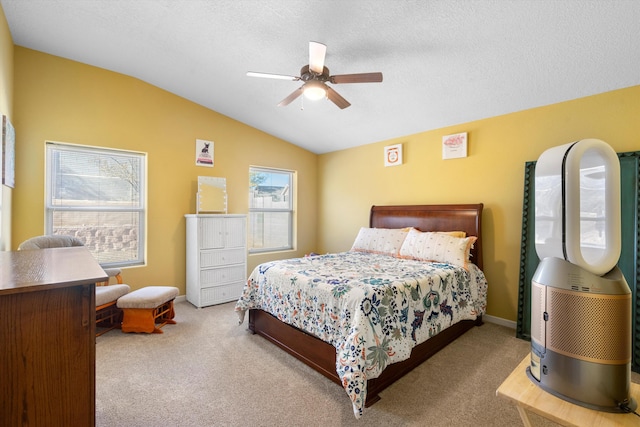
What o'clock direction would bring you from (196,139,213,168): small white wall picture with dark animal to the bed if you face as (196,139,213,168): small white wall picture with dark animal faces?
The bed is roughly at 11 o'clock from the small white wall picture with dark animal.

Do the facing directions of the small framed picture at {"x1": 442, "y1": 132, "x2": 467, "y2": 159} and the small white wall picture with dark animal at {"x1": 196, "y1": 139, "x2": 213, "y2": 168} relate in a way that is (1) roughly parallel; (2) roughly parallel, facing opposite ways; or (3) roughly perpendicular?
roughly perpendicular

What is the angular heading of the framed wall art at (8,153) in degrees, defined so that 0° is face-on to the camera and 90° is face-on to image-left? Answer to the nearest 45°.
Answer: approximately 270°

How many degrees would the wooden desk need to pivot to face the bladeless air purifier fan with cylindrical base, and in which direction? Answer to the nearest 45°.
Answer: approximately 45° to its right

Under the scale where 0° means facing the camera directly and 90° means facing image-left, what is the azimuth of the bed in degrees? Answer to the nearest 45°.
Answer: approximately 45°

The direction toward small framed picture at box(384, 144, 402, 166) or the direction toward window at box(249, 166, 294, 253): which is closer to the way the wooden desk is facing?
the small framed picture

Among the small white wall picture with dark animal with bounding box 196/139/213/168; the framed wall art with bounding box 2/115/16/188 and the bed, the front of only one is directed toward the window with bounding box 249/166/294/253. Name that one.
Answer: the framed wall art

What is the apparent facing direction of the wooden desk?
to the viewer's right

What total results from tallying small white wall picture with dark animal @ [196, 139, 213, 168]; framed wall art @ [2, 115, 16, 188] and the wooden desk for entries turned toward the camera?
1

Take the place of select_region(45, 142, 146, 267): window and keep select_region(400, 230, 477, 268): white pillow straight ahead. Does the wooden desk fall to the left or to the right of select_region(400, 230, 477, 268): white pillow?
right

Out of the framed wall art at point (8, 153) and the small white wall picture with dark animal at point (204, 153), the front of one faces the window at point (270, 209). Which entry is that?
the framed wall art

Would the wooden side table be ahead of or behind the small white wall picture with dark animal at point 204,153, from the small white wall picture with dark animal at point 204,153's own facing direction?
ahead

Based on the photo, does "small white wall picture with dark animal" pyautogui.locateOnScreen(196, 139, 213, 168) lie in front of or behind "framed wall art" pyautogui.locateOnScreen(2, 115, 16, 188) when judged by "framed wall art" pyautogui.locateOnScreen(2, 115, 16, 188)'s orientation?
in front
